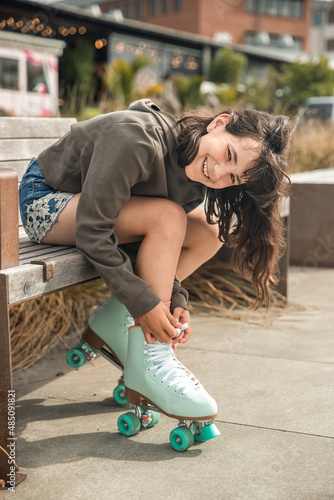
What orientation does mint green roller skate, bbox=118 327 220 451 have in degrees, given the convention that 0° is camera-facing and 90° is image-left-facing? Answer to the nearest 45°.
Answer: approximately 315°

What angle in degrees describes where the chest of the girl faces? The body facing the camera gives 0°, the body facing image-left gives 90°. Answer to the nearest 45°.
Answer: approximately 315°
